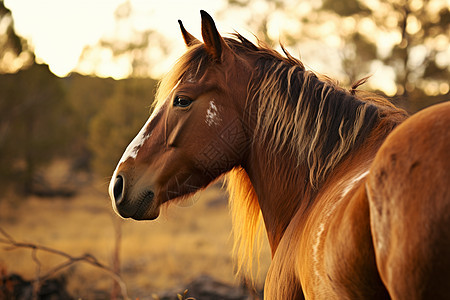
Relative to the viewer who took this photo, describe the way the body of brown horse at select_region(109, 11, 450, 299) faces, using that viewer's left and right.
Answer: facing away from the viewer and to the left of the viewer
